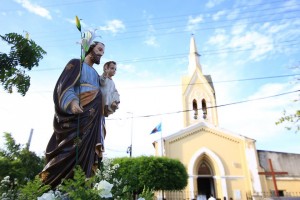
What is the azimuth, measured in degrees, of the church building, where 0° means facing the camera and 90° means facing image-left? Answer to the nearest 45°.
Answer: approximately 0°

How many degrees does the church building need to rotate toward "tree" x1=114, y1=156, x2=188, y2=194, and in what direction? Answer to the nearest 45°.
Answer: approximately 45° to its right

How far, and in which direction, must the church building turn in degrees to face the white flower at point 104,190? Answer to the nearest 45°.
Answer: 0° — it already faces it

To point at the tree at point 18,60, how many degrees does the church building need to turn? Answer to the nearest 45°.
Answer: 0° — it already faces it
